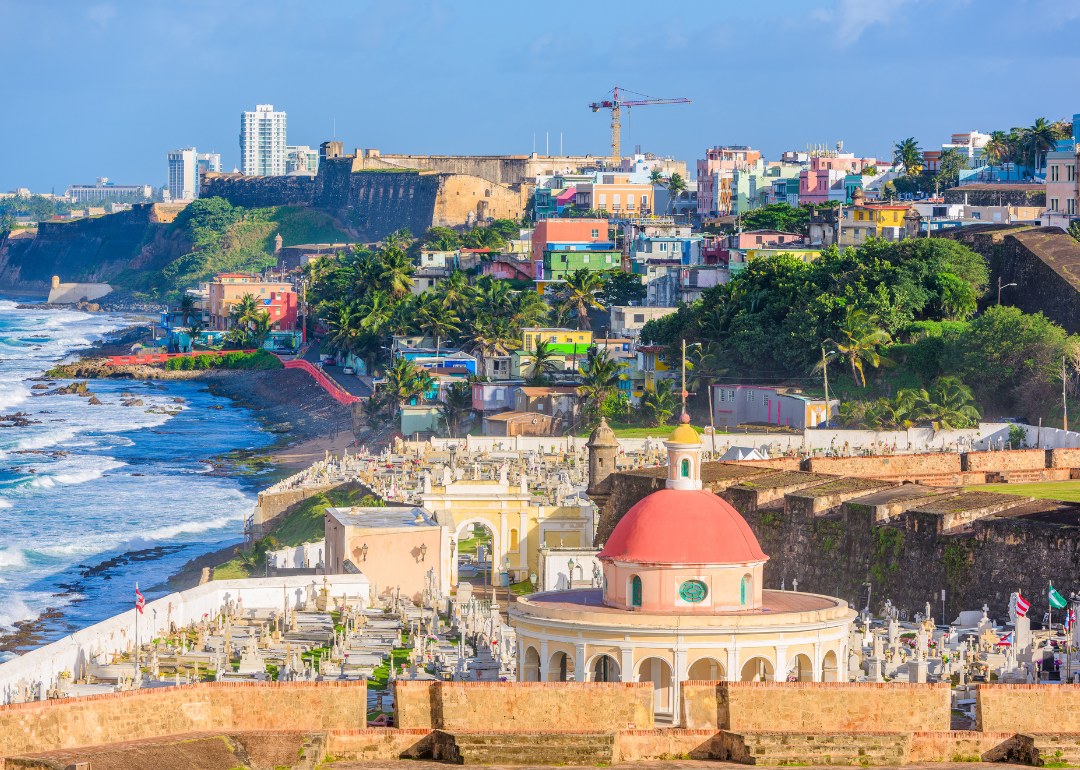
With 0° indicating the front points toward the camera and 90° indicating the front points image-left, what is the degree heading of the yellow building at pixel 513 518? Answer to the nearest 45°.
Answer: approximately 0°

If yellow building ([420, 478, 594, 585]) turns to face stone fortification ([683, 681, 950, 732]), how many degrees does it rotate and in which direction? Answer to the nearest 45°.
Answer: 0° — it already faces it

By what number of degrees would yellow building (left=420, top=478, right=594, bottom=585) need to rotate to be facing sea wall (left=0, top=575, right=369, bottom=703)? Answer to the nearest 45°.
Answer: approximately 45° to its right
